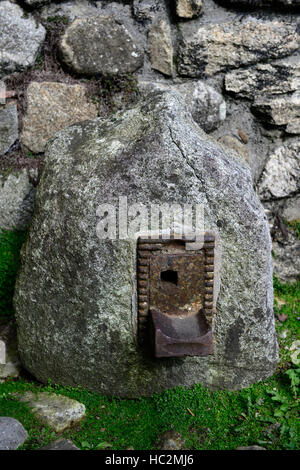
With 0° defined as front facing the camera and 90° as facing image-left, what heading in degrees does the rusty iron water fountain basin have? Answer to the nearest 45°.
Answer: approximately 0°
